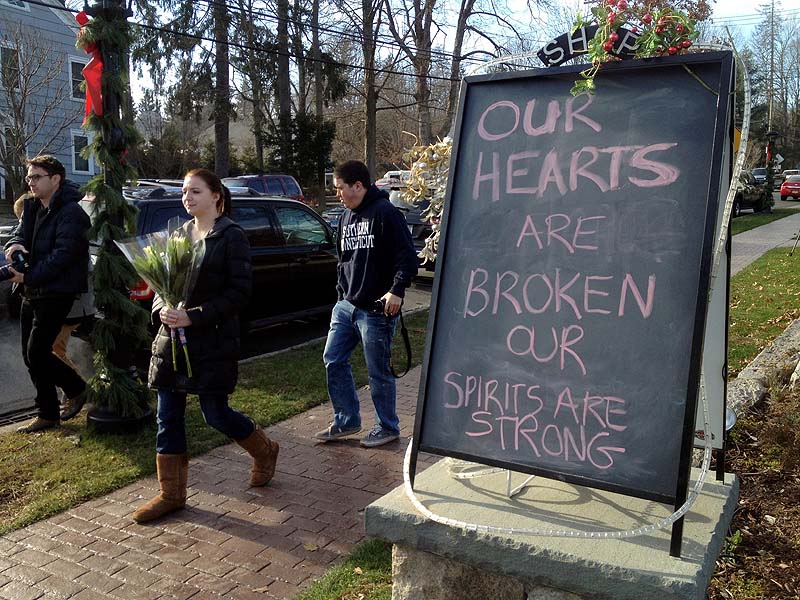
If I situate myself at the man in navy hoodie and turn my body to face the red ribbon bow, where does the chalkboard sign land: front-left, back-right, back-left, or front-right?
back-left

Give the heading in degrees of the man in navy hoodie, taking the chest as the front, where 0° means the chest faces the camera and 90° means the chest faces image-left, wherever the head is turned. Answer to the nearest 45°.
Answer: approximately 45°

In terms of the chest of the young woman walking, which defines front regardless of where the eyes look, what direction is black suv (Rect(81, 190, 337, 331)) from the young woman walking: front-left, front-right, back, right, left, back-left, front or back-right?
back-right

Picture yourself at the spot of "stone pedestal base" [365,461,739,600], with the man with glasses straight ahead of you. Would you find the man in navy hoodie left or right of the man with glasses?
right

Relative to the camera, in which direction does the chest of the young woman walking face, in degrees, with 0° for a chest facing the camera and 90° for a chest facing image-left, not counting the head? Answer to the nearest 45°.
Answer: approximately 45°

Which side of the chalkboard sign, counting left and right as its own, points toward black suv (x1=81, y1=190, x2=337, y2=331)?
right

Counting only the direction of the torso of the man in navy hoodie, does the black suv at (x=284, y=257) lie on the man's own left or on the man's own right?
on the man's own right

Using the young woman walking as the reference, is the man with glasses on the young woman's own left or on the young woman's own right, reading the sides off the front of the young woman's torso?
on the young woman's own right

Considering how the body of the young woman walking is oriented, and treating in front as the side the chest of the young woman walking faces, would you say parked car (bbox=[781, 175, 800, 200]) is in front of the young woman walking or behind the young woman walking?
behind

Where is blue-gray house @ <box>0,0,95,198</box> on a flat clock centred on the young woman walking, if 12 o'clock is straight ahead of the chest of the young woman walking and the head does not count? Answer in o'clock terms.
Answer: The blue-gray house is roughly at 4 o'clock from the young woman walking.
